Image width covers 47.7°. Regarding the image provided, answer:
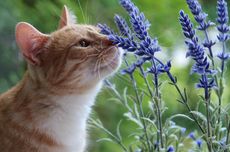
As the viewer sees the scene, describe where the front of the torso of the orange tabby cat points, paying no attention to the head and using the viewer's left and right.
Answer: facing to the right of the viewer
